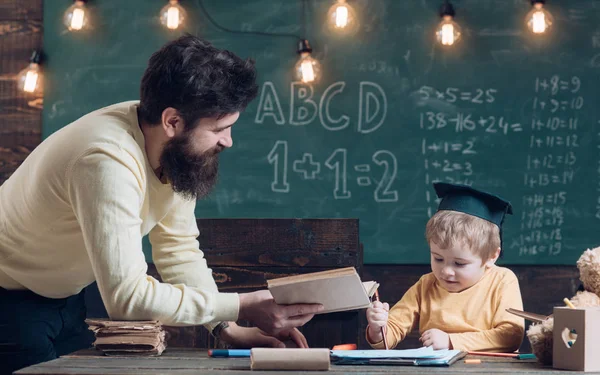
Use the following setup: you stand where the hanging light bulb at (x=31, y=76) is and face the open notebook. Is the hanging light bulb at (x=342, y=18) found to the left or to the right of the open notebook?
left

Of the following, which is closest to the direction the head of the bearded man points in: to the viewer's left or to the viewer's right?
to the viewer's right

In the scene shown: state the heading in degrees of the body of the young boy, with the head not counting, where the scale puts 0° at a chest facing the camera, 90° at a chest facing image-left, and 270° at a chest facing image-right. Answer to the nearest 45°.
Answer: approximately 45°

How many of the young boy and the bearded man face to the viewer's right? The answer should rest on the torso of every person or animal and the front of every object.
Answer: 1

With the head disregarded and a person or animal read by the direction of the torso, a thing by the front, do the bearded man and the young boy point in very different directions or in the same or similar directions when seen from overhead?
very different directions

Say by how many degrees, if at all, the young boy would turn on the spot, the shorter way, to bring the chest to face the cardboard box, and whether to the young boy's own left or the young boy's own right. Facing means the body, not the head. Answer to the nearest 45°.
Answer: approximately 45° to the young boy's own left

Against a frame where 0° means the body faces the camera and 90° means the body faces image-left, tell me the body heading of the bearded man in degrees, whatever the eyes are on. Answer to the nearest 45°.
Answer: approximately 270°

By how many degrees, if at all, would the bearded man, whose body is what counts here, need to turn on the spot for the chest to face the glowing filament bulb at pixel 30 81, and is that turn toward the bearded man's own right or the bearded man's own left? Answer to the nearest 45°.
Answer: approximately 90° to the bearded man's own left

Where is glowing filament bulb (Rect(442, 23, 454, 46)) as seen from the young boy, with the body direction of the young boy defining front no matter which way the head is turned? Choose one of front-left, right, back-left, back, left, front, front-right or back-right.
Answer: back-right

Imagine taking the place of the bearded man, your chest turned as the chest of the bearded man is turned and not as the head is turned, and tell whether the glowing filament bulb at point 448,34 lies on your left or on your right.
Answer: on your left
